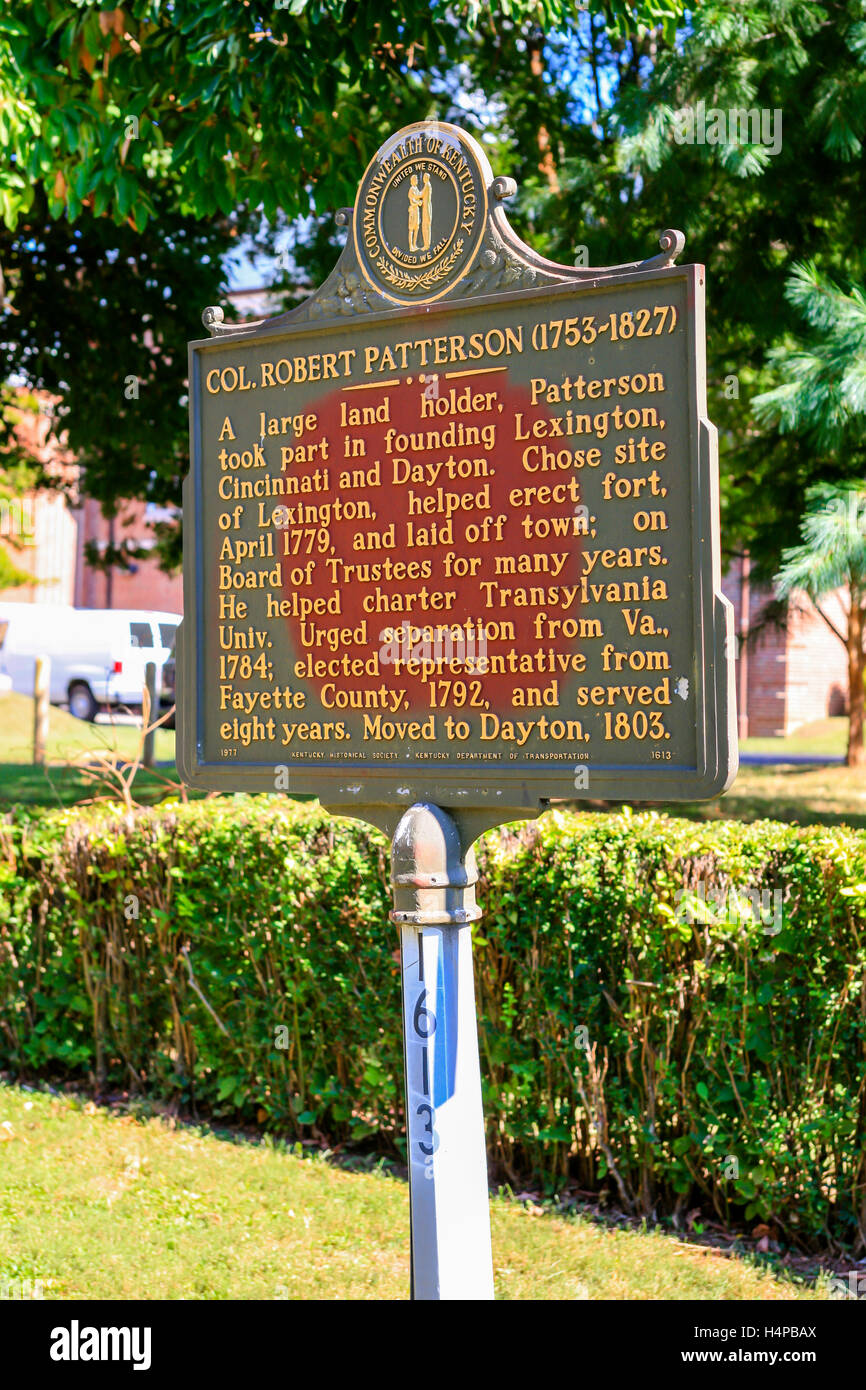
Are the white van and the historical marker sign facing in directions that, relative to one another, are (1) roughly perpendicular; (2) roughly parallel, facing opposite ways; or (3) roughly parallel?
roughly perpendicular

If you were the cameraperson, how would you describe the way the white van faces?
facing away from the viewer and to the left of the viewer

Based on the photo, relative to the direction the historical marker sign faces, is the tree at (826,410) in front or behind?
behind

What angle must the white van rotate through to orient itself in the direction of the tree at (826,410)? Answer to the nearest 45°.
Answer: approximately 135° to its left

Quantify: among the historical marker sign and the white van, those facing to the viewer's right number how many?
0

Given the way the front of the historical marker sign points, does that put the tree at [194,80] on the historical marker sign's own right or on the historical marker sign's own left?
on the historical marker sign's own right

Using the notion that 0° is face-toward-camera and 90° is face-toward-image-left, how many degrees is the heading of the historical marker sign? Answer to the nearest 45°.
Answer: approximately 45°
